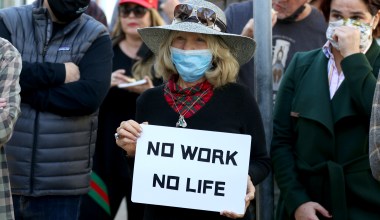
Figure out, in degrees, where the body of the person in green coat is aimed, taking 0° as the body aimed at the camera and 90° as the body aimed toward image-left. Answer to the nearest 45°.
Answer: approximately 0°

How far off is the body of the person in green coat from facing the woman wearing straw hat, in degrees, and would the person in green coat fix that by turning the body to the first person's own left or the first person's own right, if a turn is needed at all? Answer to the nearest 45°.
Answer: approximately 45° to the first person's own right

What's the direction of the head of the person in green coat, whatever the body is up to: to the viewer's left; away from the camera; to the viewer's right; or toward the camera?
toward the camera

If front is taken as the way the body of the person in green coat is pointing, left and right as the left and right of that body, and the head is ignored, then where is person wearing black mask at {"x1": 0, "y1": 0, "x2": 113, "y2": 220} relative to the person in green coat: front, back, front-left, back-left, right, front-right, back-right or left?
right

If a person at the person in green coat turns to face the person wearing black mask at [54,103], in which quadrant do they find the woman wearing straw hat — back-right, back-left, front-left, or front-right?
front-left

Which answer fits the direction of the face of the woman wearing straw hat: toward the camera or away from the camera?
toward the camera
